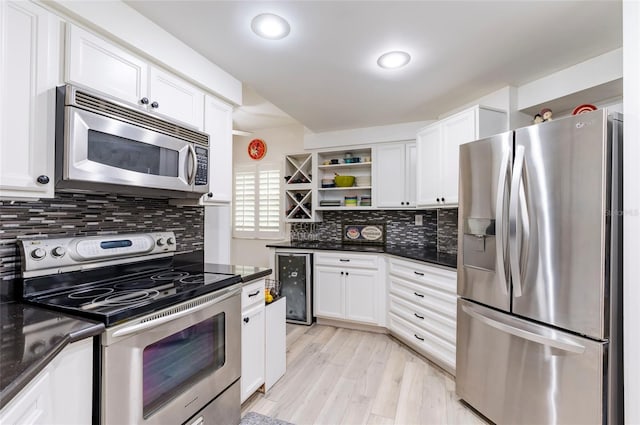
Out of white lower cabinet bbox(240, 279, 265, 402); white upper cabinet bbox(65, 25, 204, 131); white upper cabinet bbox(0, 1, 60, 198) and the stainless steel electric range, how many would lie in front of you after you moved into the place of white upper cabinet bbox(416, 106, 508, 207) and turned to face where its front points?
4

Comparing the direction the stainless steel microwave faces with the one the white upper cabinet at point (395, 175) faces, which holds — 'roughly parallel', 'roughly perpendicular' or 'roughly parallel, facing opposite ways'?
roughly perpendicular

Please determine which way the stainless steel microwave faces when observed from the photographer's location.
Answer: facing the viewer and to the right of the viewer

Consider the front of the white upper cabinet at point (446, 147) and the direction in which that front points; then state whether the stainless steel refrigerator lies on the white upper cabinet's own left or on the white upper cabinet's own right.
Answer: on the white upper cabinet's own left

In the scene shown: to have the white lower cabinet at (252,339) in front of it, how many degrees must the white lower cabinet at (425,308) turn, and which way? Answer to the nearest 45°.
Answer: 0° — it already faces it

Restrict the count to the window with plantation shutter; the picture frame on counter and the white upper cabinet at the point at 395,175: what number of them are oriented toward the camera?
3

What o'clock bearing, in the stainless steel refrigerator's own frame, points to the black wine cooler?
The black wine cooler is roughly at 2 o'clock from the stainless steel refrigerator.

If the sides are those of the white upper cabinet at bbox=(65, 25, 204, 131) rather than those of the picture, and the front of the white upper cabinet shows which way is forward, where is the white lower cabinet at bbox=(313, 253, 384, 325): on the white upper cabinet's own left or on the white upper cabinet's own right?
on the white upper cabinet's own left

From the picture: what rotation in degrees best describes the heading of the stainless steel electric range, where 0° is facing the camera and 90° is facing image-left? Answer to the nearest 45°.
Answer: approximately 315°

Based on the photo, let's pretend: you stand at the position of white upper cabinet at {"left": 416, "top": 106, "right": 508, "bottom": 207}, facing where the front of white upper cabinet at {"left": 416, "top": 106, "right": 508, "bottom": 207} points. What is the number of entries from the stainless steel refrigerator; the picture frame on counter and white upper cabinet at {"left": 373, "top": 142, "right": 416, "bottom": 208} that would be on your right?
2

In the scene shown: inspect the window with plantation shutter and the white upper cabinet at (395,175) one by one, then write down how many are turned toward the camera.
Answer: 2

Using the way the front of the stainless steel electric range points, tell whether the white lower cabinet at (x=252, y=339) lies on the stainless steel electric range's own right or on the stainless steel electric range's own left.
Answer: on the stainless steel electric range's own left

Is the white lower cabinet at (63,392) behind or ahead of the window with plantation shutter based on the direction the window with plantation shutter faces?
ahead
